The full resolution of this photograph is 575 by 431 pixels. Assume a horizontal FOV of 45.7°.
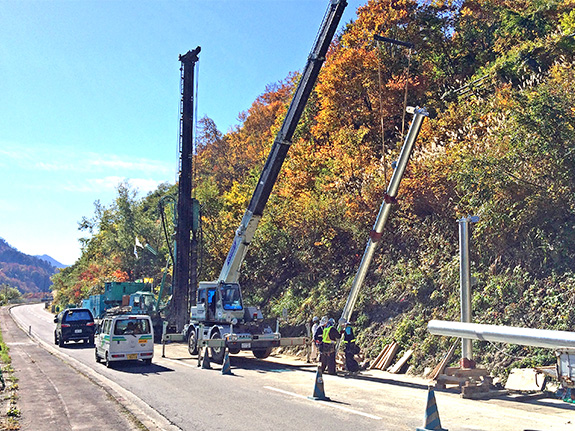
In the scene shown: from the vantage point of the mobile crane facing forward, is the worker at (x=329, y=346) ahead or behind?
ahead

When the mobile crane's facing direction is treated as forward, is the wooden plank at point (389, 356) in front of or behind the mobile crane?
in front

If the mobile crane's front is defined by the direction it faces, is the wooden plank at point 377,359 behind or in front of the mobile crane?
in front

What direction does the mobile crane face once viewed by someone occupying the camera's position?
facing the viewer and to the right of the viewer
